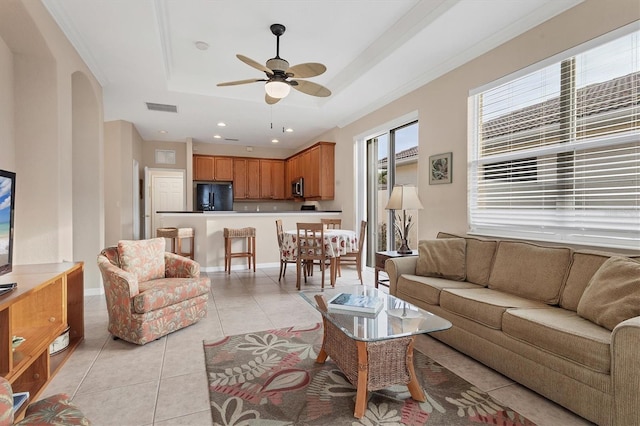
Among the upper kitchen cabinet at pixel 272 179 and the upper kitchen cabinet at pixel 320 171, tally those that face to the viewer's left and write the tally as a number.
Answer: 1

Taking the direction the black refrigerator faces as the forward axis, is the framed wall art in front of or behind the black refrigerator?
in front

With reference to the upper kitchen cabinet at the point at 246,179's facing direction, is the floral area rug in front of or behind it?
in front

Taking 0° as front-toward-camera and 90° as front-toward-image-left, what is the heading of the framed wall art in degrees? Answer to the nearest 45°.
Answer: approximately 45°

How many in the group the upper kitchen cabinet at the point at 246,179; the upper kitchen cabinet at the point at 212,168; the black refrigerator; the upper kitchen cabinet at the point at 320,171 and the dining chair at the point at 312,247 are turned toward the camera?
3

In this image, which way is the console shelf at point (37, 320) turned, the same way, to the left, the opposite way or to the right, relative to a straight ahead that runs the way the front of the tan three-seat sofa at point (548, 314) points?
the opposite way

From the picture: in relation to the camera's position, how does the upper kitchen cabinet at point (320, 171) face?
facing to the left of the viewer

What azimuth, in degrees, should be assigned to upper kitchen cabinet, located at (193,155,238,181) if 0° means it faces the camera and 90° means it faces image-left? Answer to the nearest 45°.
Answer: approximately 0°

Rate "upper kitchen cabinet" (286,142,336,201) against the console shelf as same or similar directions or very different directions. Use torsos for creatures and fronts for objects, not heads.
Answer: very different directions

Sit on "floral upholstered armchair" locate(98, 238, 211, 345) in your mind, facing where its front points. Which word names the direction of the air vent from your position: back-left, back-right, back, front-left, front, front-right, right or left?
back-left

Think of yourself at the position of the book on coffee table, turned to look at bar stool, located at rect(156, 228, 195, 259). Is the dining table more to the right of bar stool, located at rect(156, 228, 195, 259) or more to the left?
right

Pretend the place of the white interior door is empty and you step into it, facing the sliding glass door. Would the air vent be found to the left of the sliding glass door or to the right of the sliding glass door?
right

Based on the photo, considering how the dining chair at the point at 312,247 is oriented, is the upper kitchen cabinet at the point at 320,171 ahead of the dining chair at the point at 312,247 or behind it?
ahead
